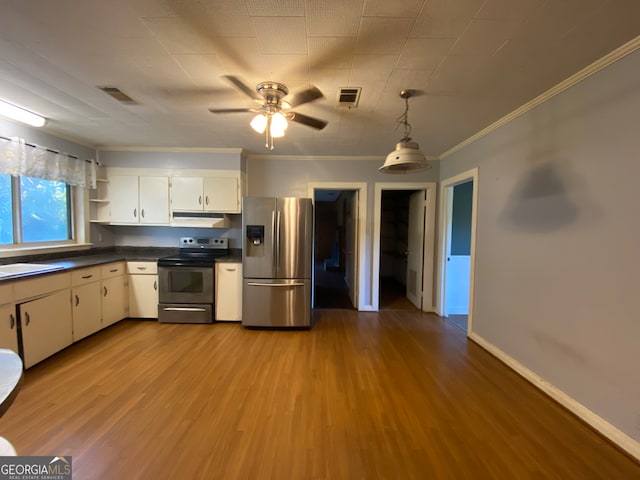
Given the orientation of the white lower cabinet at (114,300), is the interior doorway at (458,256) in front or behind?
in front

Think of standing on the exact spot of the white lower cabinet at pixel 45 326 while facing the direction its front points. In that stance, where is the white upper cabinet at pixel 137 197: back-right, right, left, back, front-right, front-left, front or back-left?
left

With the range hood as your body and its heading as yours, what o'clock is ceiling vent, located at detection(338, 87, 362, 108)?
The ceiling vent is roughly at 11 o'clock from the range hood.

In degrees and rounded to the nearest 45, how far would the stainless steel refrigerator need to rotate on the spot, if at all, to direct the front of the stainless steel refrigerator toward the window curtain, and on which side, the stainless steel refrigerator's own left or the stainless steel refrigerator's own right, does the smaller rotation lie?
approximately 90° to the stainless steel refrigerator's own right

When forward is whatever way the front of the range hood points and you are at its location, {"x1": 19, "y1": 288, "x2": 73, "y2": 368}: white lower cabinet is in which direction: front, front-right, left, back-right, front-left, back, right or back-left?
front-right

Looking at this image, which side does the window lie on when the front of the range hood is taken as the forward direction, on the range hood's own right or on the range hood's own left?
on the range hood's own right

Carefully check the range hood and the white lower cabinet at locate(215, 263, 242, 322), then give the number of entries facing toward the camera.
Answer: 2

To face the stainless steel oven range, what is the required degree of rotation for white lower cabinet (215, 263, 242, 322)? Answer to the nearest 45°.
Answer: approximately 90° to its right

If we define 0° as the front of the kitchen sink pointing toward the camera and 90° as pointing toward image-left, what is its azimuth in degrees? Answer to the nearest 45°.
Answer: approximately 315°

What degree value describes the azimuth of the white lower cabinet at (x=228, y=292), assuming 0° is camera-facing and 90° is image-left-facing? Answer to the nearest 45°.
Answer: approximately 0°

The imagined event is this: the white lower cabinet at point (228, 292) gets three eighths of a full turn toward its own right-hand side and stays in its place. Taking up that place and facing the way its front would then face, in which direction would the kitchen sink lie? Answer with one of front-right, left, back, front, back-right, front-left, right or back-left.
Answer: front-left

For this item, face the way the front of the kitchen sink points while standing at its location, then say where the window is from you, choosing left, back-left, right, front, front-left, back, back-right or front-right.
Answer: back-left

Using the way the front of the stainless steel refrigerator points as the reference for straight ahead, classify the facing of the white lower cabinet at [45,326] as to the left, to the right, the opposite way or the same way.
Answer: to the left

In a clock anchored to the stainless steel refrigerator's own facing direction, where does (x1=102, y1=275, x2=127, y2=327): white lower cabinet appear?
The white lower cabinet is roughly at 3 o'clock from the stainless steel refrigerator.

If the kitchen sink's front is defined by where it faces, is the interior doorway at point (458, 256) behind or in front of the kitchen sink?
in front

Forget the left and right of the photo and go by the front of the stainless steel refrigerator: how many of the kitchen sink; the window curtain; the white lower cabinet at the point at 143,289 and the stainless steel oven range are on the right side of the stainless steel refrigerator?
4
